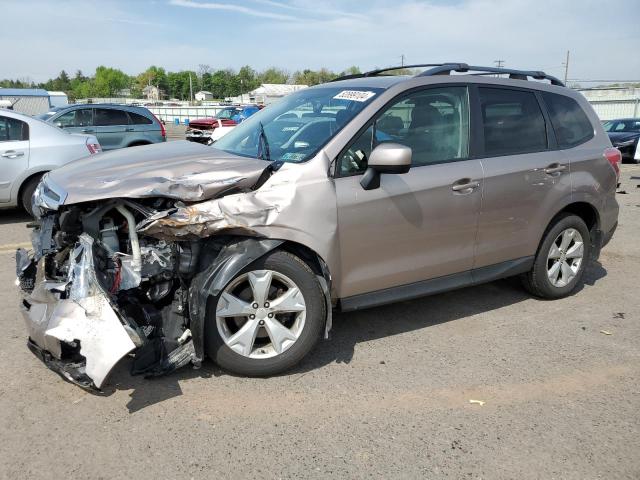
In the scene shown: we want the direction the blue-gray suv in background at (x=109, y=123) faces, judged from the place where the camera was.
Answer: facing to the left of the viewer

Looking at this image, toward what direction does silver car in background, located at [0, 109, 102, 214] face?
to the viewer's left

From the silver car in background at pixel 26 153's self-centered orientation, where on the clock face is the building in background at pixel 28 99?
The building in background is roughly at 3 o'clock from the silver car in background.

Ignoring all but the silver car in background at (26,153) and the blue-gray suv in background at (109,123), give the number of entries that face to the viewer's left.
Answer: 2

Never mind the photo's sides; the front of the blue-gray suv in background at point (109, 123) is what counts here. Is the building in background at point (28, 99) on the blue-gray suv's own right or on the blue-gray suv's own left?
on the blue-gray suv's own right

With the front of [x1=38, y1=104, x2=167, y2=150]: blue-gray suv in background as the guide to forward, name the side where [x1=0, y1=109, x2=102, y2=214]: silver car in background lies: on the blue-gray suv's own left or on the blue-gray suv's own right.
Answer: on the blue-gray suv's own left

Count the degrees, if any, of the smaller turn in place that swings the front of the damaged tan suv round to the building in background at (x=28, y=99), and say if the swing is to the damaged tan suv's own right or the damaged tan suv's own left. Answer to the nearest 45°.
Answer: approximately 90° to the damaged tan suv's own right

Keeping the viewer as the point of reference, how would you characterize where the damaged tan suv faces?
facing the viewer and to the left of the viewer

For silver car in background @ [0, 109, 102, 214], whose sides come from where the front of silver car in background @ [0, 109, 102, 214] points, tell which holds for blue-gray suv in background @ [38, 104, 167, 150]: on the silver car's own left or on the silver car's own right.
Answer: on the silver car's own right

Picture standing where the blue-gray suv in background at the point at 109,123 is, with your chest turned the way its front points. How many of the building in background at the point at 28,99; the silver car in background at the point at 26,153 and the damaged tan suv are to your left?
2

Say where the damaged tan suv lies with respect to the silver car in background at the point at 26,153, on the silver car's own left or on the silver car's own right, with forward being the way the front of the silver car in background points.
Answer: on the silver car's own left

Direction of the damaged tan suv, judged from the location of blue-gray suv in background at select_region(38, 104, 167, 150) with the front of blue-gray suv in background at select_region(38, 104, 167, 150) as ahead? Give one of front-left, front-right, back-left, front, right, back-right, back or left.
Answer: left
